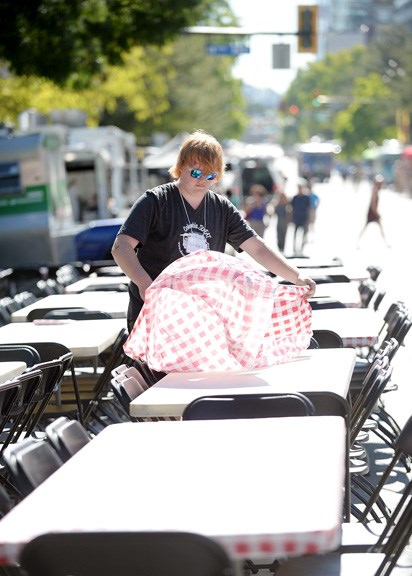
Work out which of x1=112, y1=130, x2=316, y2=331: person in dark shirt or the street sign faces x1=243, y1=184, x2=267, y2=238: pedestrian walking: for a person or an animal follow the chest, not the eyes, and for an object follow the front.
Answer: the street sign

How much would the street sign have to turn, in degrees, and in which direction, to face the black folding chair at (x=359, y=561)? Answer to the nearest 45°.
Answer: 0° — it already faces it

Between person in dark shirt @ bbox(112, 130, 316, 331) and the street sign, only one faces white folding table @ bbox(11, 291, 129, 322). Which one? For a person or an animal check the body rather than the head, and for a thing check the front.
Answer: the street sign

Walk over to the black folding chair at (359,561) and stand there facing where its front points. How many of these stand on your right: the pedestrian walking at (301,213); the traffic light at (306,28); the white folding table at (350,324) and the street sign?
4

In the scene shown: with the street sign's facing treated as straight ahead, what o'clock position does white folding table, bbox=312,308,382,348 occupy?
The white folding table is roughly at 12 o'clock from the street sign.

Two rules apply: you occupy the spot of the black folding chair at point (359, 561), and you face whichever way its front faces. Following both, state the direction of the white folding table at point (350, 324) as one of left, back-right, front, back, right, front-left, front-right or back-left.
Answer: right

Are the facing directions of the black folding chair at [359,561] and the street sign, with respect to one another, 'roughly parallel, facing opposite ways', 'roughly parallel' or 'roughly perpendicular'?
roughly perpendicular

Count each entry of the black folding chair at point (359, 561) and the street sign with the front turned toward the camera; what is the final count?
1

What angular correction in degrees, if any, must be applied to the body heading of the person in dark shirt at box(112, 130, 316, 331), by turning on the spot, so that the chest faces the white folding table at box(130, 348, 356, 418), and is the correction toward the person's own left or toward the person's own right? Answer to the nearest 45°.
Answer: approximately 45° to the person's own right

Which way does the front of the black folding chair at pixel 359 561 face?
to the viewer's left
